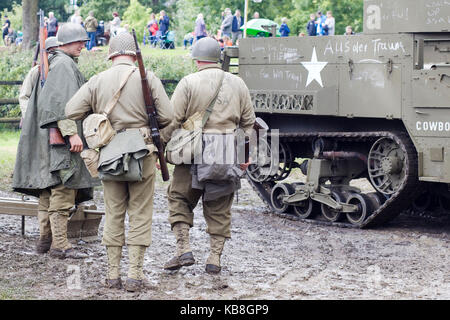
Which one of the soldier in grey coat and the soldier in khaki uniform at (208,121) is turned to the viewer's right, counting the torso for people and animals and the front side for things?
the soldier in grey coat

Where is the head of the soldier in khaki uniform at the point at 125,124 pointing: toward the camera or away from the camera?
away from the camera

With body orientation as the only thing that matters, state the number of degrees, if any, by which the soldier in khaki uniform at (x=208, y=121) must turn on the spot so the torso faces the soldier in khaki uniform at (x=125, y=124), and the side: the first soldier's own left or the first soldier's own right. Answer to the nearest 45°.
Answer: approximately 135° to the first soldier's own left

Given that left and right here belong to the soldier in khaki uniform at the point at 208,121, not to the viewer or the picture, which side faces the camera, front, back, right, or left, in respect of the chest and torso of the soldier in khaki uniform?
back

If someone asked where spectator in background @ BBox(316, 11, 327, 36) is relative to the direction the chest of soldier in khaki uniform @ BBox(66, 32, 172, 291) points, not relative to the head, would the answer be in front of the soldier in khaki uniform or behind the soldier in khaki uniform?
in front

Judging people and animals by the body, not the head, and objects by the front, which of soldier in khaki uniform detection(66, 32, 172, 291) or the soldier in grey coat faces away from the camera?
the soldier in khaki uniform

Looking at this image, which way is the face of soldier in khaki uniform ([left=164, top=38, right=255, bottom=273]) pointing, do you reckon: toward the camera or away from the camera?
away from the camera

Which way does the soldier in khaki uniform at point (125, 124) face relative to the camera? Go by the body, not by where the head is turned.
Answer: away from the camera

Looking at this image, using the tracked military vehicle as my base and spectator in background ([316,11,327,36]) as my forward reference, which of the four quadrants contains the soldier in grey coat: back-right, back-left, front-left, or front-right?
back-left

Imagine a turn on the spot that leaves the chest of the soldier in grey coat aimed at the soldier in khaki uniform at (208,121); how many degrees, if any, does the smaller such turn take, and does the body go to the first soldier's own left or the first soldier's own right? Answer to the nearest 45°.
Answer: approximately 45° to the first soldier's own right

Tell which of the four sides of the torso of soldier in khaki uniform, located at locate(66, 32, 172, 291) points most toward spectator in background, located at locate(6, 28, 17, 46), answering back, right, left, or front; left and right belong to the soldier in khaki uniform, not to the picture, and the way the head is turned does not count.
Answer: front

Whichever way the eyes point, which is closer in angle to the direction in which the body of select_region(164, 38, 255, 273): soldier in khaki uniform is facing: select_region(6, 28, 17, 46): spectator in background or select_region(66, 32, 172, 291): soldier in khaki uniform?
the spectator in background
